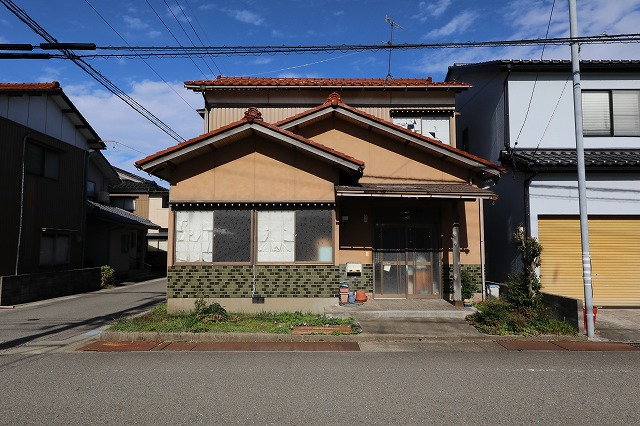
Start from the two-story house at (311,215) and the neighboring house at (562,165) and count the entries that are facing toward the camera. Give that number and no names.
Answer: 2

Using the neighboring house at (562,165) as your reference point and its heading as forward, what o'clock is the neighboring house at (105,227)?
the neighboring house at (105,227) is roughly at 3 o'clock from the neighboring house at (562,165).

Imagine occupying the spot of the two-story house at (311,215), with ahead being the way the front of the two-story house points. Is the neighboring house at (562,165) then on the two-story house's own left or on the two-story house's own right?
on the two-story house's own left

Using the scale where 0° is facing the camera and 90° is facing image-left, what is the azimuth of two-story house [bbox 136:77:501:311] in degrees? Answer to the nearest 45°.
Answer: approximately 0°

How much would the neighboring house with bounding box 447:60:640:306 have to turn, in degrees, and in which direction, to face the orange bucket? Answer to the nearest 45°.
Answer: approximately 45° to its right

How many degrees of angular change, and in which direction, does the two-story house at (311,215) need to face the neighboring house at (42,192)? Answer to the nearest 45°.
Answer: approximately 135° to its right
